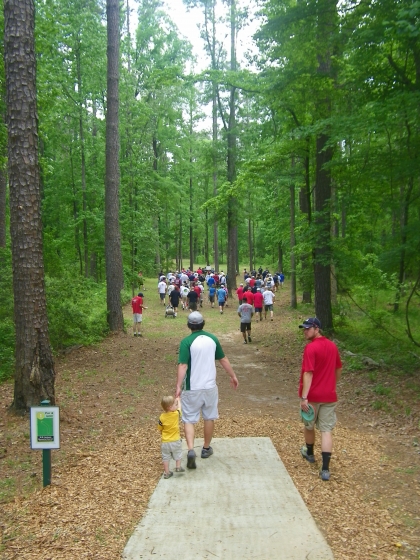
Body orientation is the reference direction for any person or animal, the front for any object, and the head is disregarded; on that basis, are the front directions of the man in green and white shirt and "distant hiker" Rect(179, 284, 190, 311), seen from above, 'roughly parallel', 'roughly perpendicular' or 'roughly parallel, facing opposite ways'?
roughly parallel

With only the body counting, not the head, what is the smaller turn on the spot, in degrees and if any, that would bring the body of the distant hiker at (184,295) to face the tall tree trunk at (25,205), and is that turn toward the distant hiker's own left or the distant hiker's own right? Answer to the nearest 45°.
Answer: approximately 180°

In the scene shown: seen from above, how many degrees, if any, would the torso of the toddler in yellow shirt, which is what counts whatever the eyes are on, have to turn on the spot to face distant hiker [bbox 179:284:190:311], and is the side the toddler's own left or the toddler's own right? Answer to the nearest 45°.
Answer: approximately 45° to the toddler's own left

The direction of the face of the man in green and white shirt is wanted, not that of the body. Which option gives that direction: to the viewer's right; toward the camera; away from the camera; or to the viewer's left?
away from the camera

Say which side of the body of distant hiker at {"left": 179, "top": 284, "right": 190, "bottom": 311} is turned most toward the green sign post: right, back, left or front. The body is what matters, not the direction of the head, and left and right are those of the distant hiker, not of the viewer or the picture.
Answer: back

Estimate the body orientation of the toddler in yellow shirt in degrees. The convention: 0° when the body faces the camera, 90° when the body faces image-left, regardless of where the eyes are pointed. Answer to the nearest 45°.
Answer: approximately 225°

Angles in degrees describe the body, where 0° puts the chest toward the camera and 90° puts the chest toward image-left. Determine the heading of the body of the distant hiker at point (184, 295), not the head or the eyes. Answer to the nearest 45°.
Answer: approximately 180°

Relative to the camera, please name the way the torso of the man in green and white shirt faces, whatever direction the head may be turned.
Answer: away from the camera

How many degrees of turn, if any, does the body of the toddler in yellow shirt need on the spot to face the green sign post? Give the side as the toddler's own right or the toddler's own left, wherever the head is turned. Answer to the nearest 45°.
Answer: approximately 135° to the toddler's own left

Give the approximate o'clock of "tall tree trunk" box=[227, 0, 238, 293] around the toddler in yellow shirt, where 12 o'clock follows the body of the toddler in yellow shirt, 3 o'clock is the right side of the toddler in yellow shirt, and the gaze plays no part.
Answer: The tall tree trunk is roughly at 11 o'clock from the toddler in yellow shirt.

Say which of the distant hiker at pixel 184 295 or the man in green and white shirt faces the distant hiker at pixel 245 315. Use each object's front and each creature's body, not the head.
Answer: the man in green and white shirt
